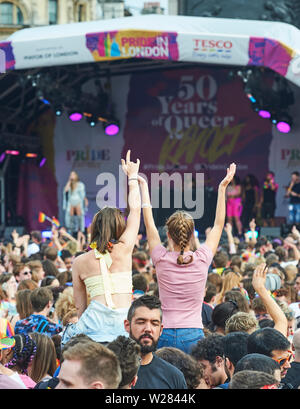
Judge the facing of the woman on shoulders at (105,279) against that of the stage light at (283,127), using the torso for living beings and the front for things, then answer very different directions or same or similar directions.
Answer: very different directions

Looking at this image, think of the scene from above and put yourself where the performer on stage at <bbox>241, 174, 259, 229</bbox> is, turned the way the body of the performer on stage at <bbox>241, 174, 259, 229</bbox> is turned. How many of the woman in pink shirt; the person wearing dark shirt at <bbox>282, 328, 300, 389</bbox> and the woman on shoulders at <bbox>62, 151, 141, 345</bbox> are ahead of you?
3

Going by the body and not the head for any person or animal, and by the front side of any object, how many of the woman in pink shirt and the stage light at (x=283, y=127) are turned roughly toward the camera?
1
